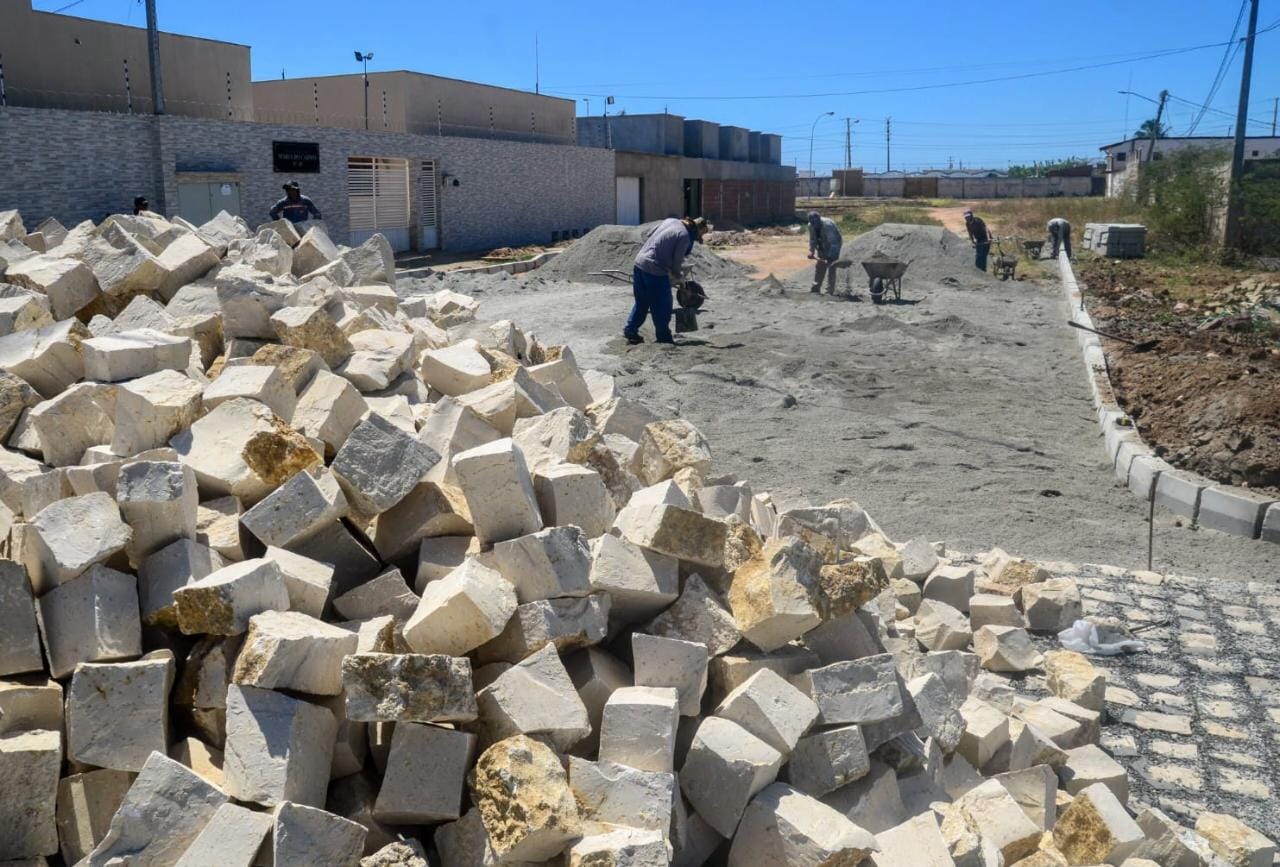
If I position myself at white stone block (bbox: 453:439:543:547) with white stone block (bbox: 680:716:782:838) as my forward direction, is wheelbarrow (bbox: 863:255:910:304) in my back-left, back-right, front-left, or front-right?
back-left

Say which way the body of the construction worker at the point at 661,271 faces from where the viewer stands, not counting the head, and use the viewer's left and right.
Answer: facing to the right of the viewer

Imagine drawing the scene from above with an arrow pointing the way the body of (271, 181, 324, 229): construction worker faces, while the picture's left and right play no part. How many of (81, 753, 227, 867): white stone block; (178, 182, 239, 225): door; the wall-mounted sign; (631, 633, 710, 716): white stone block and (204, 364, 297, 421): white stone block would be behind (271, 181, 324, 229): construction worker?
2

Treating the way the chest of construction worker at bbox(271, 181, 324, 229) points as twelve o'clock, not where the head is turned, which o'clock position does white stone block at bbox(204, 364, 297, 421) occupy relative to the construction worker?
The white stone block is roughly at 12 o'clock from the construction worker.

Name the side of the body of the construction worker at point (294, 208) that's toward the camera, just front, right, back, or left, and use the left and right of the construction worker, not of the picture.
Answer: front

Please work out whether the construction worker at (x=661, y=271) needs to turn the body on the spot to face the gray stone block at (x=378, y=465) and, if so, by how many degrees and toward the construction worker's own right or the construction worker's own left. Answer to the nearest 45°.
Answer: approximately 90° to the construction worker's own right

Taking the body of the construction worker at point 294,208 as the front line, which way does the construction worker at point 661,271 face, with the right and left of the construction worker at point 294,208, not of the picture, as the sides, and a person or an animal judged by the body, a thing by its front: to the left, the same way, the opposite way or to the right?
to the left

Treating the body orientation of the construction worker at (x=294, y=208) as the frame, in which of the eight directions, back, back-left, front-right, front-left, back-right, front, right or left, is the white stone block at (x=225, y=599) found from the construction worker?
front

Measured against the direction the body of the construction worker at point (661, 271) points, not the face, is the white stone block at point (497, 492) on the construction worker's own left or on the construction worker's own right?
on the construction worker's own right

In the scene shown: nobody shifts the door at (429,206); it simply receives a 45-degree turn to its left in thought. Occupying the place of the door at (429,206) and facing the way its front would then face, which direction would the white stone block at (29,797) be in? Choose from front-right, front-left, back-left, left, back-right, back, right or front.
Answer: right

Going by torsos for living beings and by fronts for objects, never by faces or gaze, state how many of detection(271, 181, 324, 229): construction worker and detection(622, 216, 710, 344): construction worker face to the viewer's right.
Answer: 1

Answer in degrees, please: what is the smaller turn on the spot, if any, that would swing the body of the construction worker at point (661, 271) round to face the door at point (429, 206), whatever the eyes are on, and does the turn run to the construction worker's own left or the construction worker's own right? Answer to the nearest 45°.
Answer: approximately 90° to the construction worker's own left

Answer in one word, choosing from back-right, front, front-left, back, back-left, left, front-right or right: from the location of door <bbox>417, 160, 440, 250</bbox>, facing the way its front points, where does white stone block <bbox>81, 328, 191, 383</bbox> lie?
front-right

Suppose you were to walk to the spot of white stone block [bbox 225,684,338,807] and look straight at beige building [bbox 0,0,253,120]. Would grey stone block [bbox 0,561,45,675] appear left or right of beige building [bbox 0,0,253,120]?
left

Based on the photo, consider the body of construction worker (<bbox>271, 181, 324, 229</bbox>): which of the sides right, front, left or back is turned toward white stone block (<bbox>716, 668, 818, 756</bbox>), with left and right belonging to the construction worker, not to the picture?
front

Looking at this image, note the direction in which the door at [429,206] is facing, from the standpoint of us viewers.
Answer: facing the viewer and to the right of the viewer

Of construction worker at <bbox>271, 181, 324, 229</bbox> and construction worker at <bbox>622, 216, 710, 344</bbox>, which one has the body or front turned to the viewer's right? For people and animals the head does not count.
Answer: construction worker at <bbox>622, 216, 710, 344</bbox>
